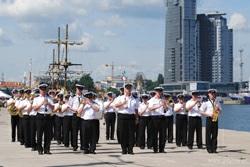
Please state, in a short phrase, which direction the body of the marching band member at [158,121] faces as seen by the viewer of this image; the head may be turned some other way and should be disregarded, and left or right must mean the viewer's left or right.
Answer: facing the viewer

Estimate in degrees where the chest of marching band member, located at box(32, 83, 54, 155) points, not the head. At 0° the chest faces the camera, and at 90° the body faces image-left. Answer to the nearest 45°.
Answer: approximately 0°

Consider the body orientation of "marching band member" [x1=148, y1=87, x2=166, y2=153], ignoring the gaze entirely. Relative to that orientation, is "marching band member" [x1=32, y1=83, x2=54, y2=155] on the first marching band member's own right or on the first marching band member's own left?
on the first marching band member's own right

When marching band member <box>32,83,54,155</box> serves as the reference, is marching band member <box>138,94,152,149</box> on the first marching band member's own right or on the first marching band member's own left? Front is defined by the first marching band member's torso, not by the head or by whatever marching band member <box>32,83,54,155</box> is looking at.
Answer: on the first marching band member's own left

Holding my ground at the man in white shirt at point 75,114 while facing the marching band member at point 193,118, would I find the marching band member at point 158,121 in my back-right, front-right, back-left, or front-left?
front-right

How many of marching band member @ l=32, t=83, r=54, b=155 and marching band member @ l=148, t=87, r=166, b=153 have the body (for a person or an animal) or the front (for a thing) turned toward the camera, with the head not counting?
2

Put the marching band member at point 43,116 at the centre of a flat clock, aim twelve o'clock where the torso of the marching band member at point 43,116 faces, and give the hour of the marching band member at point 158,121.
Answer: the marching band member at point 158,121 is roughly at 9 o'clock from the marching band member at point 43,116.

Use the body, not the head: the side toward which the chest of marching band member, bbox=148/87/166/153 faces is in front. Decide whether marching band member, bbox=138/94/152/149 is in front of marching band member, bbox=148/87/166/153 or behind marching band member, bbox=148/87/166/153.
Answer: behind

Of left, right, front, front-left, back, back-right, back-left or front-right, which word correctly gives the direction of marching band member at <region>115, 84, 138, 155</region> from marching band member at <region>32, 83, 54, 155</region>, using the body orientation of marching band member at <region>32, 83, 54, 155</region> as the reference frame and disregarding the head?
left

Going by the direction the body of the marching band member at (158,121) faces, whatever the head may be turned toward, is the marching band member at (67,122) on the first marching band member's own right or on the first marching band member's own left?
on the first marching band member's own right

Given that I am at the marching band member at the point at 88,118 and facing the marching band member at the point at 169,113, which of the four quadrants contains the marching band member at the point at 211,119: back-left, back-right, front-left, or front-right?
front-right

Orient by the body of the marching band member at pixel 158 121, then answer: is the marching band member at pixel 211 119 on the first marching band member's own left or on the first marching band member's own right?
on the first marching band member's own left

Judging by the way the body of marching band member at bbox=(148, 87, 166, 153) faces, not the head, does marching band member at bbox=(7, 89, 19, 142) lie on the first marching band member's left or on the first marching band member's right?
on the first marching band member's right

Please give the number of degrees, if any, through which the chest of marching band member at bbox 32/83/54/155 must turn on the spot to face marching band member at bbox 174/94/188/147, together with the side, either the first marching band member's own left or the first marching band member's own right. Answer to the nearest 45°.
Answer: approximately 135° to the first marching band member's own left
